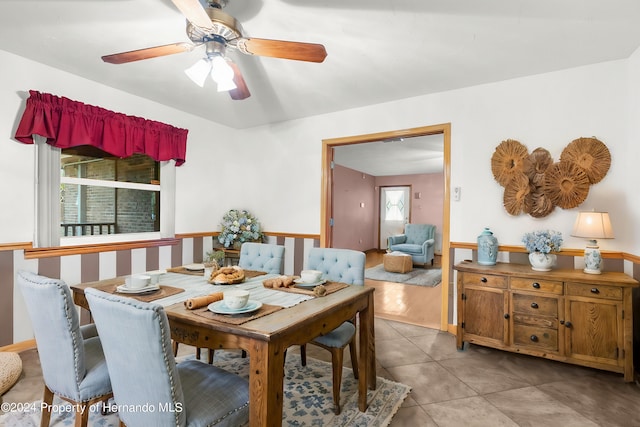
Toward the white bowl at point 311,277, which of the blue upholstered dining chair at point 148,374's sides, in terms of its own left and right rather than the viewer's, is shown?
front

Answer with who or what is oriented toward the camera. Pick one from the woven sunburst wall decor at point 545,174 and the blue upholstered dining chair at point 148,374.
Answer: the woven sunburst wall decor

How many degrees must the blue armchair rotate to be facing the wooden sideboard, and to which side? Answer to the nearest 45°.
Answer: approximately 45° to its left

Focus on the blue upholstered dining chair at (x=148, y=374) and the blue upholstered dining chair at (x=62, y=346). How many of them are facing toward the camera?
0

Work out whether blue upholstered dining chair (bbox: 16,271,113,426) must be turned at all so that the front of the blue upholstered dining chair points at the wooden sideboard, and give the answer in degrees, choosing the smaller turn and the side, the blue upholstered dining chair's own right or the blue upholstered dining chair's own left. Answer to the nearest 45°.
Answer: approximately 45° to the blue upholstered dining chair's own right

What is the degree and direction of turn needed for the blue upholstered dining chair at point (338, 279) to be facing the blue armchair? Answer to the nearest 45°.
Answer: approximately 135° to its right

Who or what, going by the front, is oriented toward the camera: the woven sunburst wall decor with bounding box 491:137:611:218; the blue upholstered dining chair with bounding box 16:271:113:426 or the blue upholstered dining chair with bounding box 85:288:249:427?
the woven sunburst wall decor

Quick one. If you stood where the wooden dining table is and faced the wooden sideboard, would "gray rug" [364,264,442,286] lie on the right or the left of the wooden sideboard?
left

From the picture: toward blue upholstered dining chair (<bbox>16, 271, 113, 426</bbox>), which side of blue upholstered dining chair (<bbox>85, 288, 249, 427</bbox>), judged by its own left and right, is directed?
left

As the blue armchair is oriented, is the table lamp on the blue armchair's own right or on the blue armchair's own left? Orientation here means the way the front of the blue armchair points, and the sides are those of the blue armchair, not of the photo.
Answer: on the blue armchair's own left

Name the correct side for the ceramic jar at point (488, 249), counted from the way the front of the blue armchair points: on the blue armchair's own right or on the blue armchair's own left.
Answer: on the blue armchair's own left

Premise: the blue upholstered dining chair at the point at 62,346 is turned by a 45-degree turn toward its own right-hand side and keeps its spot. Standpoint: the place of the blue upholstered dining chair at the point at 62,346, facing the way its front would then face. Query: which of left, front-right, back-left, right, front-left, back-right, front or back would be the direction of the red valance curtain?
left

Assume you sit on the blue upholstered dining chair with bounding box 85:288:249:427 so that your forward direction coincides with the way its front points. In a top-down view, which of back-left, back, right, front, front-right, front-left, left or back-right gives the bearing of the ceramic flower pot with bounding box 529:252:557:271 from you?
front-right

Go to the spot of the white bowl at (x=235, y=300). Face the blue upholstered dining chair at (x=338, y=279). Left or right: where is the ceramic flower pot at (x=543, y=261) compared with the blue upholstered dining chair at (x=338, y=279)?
right

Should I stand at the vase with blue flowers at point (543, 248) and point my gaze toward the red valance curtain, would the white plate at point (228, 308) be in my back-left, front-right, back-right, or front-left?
front-left

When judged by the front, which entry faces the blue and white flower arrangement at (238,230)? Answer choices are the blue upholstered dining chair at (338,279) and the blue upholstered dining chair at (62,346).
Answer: the blue upholstered dining chair at (62,346)

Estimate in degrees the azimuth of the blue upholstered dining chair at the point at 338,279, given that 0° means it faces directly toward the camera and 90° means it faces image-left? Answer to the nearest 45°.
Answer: approximately 45°

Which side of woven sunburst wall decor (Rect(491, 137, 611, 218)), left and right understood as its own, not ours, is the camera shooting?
front

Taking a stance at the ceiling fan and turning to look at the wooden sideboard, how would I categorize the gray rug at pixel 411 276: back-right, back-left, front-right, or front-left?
front-left

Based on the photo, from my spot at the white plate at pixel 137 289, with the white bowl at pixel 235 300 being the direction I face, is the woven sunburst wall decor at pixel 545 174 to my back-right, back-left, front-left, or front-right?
front-left
